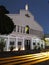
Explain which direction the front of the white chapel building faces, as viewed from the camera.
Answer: facing the viewer

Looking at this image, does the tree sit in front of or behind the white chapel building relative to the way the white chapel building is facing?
in front
